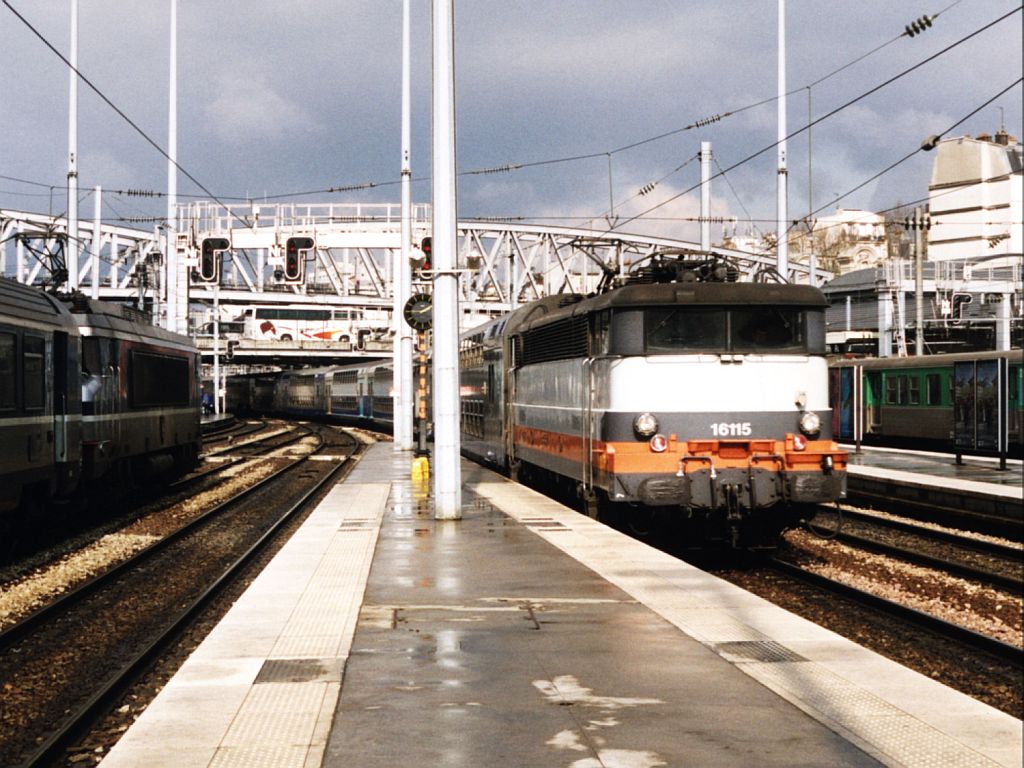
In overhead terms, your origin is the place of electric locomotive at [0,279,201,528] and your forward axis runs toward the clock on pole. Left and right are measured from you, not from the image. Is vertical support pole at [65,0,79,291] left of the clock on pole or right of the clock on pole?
left

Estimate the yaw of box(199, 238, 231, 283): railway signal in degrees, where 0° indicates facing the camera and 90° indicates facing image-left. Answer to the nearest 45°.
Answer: approximately 0°

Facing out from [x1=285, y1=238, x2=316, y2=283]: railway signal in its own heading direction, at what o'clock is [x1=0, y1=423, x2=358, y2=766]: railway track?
The railway track is roughly at 12 o'clock from the railway signal.

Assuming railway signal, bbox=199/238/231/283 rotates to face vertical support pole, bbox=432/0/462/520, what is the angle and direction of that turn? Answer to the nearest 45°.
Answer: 0° — it already faces it

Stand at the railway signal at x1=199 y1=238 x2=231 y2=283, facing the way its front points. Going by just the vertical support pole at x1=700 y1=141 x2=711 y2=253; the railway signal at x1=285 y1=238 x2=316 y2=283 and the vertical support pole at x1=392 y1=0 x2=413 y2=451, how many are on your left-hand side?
3
